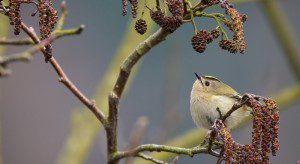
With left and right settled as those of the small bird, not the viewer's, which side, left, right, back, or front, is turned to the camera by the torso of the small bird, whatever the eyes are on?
left

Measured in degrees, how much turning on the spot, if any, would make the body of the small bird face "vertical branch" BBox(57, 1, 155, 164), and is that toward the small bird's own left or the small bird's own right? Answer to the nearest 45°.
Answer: approximately 45° to the small bird's own right

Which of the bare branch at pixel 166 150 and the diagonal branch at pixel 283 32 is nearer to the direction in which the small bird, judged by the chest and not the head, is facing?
the bare branch
